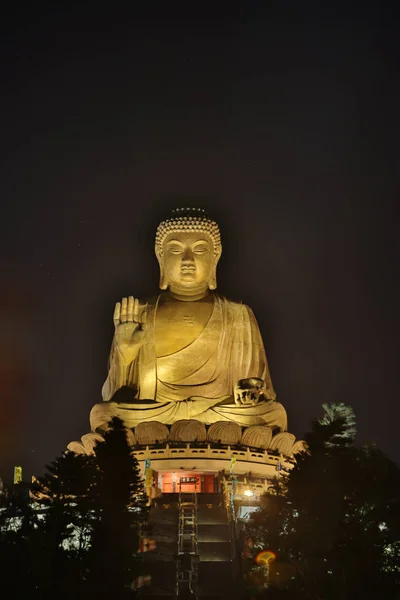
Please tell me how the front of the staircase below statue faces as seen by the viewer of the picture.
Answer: facing the viewer

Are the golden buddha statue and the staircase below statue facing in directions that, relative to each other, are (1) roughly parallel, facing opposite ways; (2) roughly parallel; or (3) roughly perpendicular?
roughly parallel

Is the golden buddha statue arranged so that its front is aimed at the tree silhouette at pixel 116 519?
yes

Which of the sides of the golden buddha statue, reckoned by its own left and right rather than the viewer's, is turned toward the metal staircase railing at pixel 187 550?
front

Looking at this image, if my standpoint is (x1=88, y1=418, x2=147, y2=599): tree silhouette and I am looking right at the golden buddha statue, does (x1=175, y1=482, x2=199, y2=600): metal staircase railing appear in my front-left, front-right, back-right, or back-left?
front-right

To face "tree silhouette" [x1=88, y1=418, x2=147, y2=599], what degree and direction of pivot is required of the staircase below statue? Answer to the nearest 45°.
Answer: approximately 45° to its right

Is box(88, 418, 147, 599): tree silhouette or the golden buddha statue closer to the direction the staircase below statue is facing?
the tree silhouette

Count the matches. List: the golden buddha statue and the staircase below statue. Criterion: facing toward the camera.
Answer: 2

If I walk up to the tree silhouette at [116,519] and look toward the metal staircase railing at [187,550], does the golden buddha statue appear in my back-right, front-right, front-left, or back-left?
front-left

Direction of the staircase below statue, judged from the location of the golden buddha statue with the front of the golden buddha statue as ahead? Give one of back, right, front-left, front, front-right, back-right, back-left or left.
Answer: front

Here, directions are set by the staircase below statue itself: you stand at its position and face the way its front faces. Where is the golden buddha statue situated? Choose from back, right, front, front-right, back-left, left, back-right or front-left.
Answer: back

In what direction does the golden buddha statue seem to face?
toward the camera
